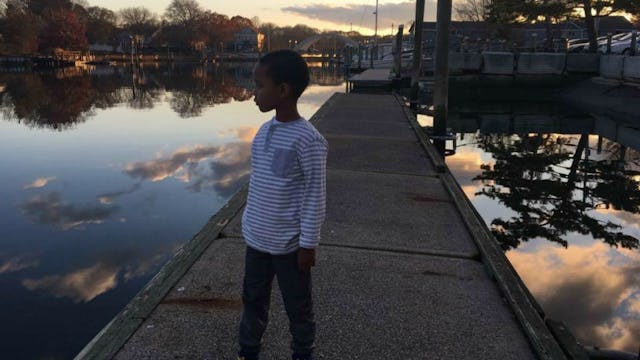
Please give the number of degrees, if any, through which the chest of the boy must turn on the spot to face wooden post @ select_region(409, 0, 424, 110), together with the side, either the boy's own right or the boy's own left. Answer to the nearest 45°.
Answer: approximately 135° to the boy's own right

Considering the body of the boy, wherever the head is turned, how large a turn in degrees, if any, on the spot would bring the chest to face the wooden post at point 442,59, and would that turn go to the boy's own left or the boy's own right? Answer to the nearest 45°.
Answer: approximately 135° to the boy's own right

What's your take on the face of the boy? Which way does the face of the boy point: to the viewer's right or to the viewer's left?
to the viewer's left

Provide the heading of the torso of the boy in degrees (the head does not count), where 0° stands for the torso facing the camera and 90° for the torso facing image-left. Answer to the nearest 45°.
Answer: approximately 45°
